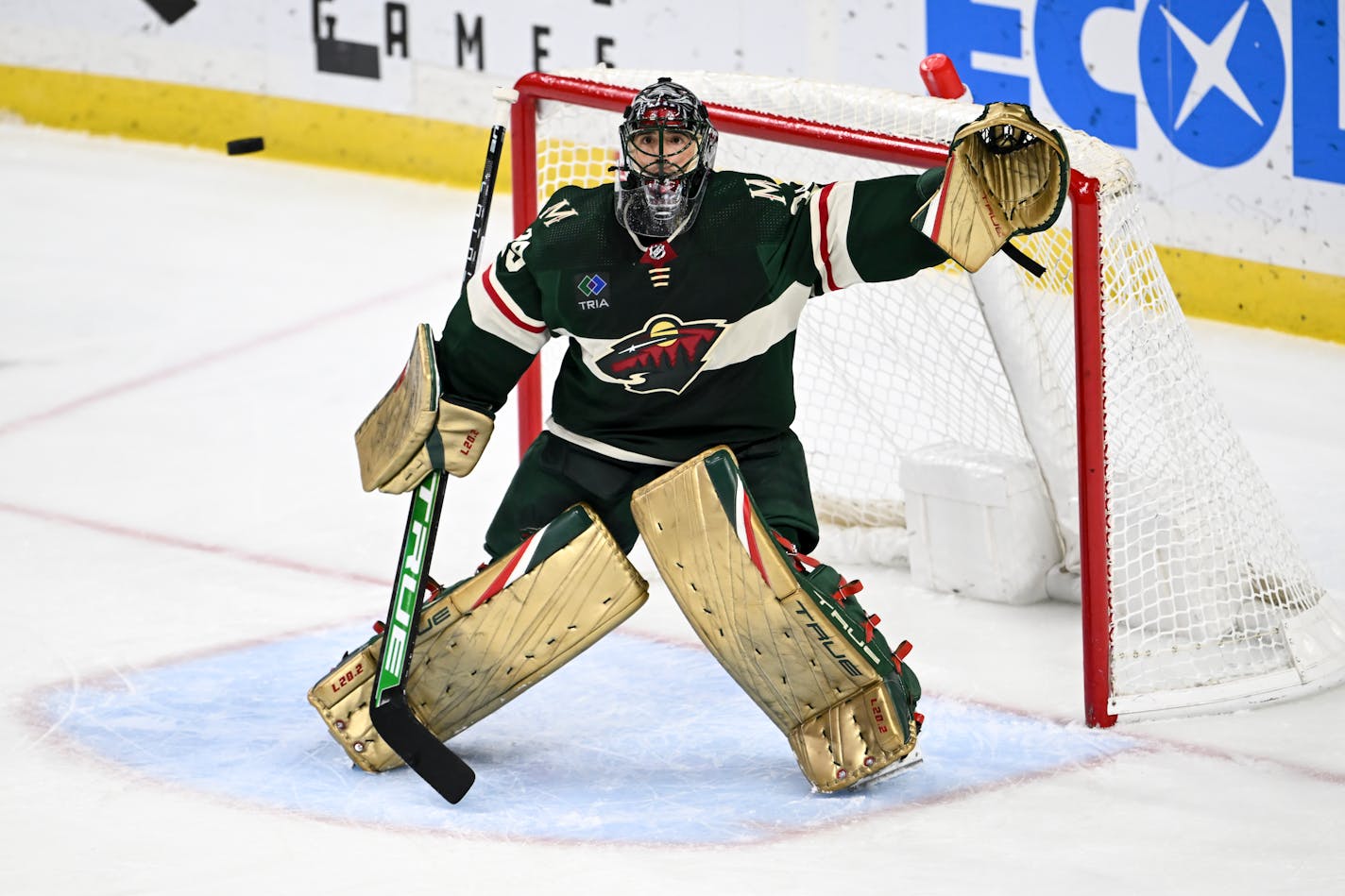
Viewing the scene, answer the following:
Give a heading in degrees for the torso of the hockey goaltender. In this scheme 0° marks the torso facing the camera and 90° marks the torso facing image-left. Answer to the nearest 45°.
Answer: approximately 0°

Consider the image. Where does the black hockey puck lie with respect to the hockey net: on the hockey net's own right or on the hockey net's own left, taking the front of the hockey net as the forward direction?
on the hockey net's own right

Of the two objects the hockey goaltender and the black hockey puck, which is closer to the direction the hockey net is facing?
the hockey goaltender

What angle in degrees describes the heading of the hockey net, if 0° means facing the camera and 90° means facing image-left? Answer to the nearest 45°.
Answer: approximately 45°

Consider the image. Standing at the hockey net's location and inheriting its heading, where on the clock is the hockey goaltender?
The hockey goaltender is roughly at 12 o'clock from the hockey net.
